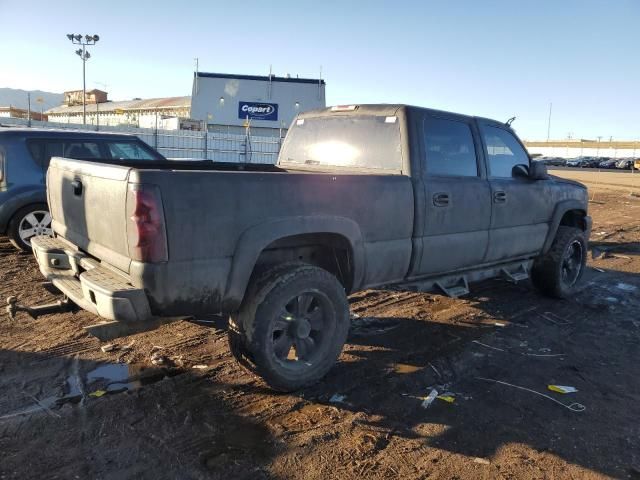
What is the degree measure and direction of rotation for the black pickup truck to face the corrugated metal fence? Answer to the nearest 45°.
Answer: approximately 45° to its left

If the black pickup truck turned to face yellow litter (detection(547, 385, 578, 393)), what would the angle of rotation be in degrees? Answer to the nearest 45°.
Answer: approximately 45° to its right

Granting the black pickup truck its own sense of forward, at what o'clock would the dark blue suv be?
The dark blue suv is roughly at 9 o'clock from the black pickup truck.

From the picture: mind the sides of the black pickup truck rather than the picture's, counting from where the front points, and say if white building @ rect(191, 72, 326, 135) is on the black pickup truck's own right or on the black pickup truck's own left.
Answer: on the black pickup truck's own left

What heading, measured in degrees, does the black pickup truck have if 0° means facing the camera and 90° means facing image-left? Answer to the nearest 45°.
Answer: approximately 225°
